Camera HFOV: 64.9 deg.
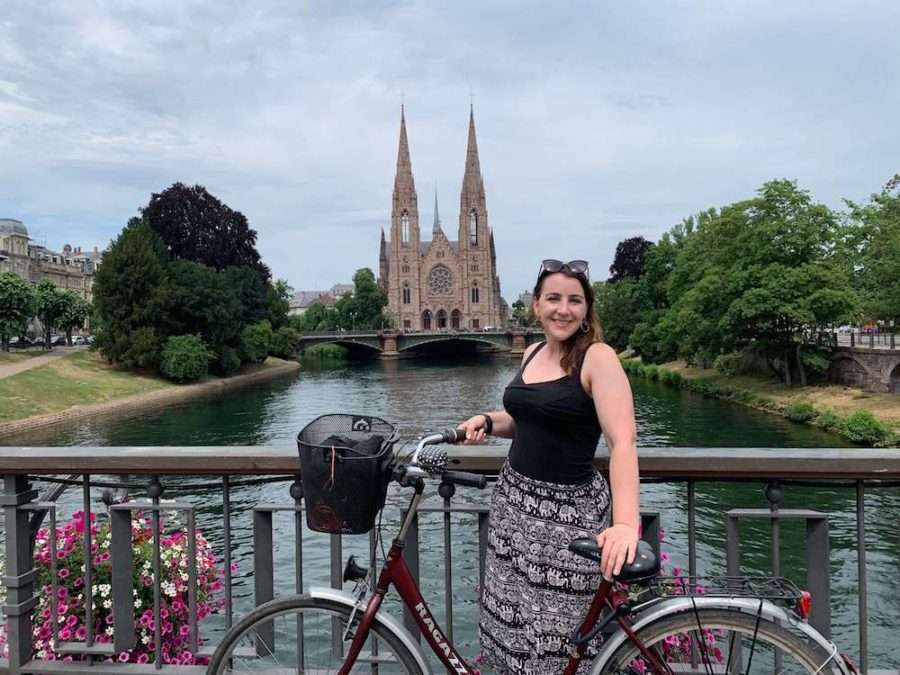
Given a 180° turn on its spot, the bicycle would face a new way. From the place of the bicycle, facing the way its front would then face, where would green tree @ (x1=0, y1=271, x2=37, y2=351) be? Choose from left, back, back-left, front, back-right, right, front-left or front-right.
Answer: back-left

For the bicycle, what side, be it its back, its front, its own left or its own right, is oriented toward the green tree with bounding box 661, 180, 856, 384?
right

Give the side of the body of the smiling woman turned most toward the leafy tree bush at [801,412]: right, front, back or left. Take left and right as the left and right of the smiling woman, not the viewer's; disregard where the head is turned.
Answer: back

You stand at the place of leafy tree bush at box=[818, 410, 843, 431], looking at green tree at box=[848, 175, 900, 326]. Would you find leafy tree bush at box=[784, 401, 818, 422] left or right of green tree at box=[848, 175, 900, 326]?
left

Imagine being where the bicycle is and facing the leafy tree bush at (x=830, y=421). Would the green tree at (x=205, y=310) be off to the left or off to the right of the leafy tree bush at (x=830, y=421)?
left

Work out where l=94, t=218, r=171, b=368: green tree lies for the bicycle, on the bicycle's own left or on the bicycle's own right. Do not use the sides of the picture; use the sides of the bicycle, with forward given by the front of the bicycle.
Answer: on the bicycle's own right

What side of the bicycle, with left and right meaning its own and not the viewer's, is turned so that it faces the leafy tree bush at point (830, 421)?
right

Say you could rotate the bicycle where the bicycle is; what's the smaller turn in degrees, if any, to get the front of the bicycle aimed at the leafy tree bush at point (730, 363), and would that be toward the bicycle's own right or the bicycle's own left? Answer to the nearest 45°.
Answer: approximately 90° to the bicycle's own right

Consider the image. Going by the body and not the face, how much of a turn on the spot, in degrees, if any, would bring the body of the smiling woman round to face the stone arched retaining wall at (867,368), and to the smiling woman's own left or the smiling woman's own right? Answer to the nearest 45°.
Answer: approximately 180°

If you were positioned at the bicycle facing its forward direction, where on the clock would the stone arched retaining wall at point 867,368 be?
The stone arched retaining wall is roughly at 4 o'clock from the bicycle.

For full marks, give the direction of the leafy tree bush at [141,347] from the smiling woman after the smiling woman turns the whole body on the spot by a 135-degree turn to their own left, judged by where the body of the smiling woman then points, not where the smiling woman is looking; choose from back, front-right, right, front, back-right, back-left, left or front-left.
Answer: back-left

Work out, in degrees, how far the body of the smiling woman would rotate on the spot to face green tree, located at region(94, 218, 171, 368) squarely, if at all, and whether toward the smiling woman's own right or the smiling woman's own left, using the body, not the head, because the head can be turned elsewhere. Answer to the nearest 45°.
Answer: approximately 90° to the smiling woman's own right

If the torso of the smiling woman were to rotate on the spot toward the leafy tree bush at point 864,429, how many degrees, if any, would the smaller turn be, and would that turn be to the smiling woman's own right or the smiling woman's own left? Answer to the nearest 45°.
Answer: approximately 180°

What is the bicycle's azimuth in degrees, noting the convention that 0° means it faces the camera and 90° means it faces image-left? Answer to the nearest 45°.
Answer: approximately 90°

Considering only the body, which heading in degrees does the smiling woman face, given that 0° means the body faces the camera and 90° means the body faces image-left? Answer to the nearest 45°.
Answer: approximately 45°

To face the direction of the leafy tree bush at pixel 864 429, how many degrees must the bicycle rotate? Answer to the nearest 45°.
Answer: approximately 135° to its right
